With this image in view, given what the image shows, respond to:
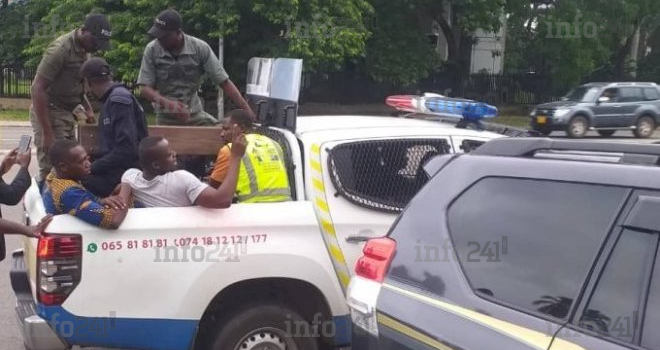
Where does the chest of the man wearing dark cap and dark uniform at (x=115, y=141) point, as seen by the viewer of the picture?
to the viewer's left

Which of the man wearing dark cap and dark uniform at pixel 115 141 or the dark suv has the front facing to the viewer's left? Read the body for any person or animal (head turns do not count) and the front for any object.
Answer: the man wearing dark cap and dark uniform

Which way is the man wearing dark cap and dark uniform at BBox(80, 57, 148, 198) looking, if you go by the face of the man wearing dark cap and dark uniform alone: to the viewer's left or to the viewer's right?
to the viewer's left

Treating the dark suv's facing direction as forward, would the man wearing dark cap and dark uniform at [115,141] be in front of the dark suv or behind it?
behind

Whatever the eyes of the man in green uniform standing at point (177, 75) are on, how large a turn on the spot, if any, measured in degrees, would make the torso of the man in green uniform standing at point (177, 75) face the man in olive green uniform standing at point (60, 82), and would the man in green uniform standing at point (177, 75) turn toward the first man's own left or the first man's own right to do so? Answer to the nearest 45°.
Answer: approximately 90° to the first man's own right

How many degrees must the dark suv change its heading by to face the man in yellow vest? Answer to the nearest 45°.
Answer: approximately 135° to its left

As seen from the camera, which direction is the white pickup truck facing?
to the viewer's right

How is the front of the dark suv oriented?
to the viewer's right
